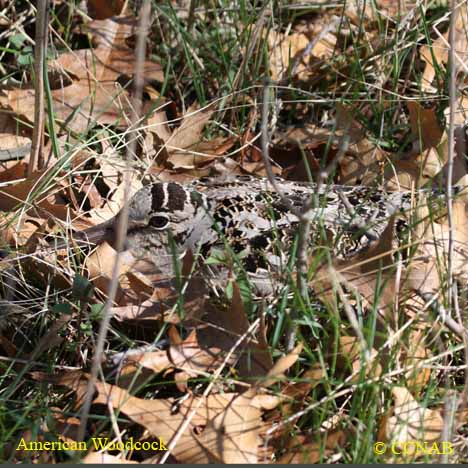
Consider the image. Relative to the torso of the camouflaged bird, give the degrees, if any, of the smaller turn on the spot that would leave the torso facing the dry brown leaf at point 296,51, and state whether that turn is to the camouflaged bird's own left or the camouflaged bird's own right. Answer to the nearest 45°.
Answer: approximately 90° to the camouflaged bird's own right

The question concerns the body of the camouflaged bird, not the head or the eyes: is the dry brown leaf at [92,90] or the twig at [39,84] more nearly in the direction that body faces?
the twig

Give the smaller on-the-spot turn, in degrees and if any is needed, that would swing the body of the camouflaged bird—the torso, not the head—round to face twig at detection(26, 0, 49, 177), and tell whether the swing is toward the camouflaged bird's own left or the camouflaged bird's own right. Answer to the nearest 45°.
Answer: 0° — it already faces it

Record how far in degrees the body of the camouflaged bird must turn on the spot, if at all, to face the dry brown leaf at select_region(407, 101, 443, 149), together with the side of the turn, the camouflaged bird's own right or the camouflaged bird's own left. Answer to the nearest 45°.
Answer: approximately 135° to the camouflaged bird's own right

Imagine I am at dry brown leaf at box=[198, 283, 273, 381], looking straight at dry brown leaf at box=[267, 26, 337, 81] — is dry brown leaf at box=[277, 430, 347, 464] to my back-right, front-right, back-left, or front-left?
back-right

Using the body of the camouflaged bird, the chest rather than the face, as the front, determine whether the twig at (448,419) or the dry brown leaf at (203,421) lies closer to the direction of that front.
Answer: the dry brown leaf

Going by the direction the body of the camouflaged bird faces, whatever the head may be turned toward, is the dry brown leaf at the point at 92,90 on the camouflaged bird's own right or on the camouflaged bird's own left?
on the camouflaged bird's own right

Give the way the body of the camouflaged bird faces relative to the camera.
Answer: to the viewer's left

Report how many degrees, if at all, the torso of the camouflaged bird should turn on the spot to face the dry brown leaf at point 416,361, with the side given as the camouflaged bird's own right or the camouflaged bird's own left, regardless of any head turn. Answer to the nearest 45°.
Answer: approximately 135° to the camouflaged bird's own left

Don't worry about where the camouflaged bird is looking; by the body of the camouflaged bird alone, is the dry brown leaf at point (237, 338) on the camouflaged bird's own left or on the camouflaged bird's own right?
on the camouflaged bird's own left

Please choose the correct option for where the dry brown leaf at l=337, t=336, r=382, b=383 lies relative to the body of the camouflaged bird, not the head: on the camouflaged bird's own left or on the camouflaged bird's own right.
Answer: on the camouflaged bird's own left

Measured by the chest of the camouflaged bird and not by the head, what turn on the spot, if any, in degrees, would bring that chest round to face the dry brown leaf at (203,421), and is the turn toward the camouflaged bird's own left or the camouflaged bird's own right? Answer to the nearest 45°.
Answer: approximately 90° to the camouflaged bird's own left

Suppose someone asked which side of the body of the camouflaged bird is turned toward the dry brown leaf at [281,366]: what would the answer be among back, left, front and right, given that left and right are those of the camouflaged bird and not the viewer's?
left
